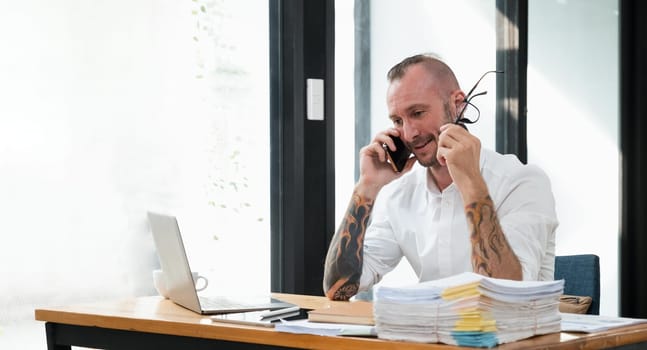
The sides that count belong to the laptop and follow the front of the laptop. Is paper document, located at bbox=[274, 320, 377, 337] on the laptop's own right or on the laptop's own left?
on the laptop's own right

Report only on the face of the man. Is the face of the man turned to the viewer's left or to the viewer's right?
to the viewer's left

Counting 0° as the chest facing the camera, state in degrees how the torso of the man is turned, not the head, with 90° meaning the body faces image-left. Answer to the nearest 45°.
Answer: approximately 45°

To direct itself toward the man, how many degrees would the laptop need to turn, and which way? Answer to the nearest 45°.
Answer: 0° — it already faces them

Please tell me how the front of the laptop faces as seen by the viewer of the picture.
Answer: facing away from the viewer and to the right of the viewer

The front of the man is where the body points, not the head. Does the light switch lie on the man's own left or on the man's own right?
on the man's own right

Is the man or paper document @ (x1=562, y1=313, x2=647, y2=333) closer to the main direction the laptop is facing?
the man
